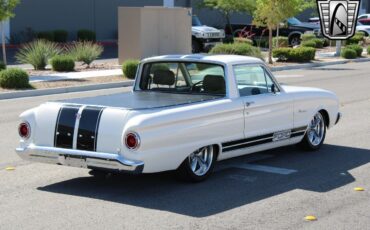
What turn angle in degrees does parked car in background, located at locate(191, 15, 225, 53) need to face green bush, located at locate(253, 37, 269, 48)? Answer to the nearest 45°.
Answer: approximately 90° to its left

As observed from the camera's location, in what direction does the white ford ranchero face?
facing away from the viewer and to the right of the viewer

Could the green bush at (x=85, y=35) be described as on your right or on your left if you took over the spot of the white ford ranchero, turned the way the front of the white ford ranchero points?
on your left

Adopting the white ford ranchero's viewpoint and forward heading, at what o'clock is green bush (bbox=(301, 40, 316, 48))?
The green bush is roughly at 11 o'clock from the white ford ranchero.

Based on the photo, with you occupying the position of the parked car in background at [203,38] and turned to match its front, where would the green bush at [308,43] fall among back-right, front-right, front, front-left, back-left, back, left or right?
front-left

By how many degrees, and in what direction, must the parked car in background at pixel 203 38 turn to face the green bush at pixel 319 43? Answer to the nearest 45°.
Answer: approximately 90° to its left

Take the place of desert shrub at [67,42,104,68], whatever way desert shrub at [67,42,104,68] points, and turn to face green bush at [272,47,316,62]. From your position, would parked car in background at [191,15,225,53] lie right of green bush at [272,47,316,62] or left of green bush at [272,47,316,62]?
left

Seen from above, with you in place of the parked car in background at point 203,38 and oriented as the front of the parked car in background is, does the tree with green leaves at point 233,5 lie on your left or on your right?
on your left

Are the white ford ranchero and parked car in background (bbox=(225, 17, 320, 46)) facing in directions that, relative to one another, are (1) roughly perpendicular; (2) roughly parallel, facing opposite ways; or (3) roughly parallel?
roughly perpendicular
